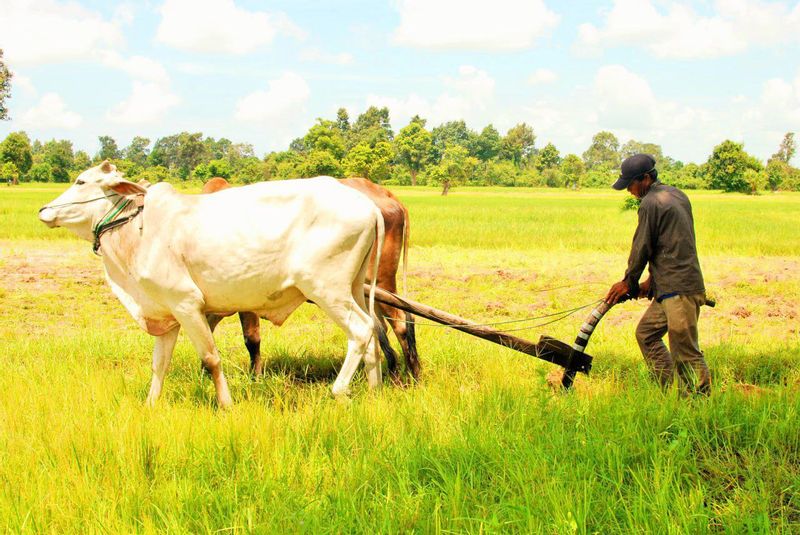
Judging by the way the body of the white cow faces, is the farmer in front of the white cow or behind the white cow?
behind

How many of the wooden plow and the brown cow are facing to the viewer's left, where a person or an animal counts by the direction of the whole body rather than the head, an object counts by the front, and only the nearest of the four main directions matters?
2

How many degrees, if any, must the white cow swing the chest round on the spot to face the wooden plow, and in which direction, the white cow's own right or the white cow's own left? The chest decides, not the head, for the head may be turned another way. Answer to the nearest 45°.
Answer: approximately 180°

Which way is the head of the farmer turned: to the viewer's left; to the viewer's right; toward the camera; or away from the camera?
to the viewer's left

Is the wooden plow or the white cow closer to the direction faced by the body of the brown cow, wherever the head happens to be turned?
the white cow

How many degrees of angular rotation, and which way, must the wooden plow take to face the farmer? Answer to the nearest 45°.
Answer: approximately 180°

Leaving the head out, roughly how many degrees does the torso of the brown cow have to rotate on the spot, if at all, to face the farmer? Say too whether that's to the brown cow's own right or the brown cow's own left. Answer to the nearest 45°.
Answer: approximately 135° to the brown cow's own left

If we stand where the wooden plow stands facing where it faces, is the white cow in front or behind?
in front

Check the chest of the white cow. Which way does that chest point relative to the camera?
to the viewer's left

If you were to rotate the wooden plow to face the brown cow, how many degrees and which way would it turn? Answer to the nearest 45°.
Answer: approximately 45° to its right

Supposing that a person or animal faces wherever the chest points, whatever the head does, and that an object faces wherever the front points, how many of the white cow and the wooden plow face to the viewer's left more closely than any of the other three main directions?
2

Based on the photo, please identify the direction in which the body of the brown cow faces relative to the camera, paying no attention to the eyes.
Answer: to the viewer's left

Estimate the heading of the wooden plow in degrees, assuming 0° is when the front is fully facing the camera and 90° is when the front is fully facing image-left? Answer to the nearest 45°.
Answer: approximately 90°
